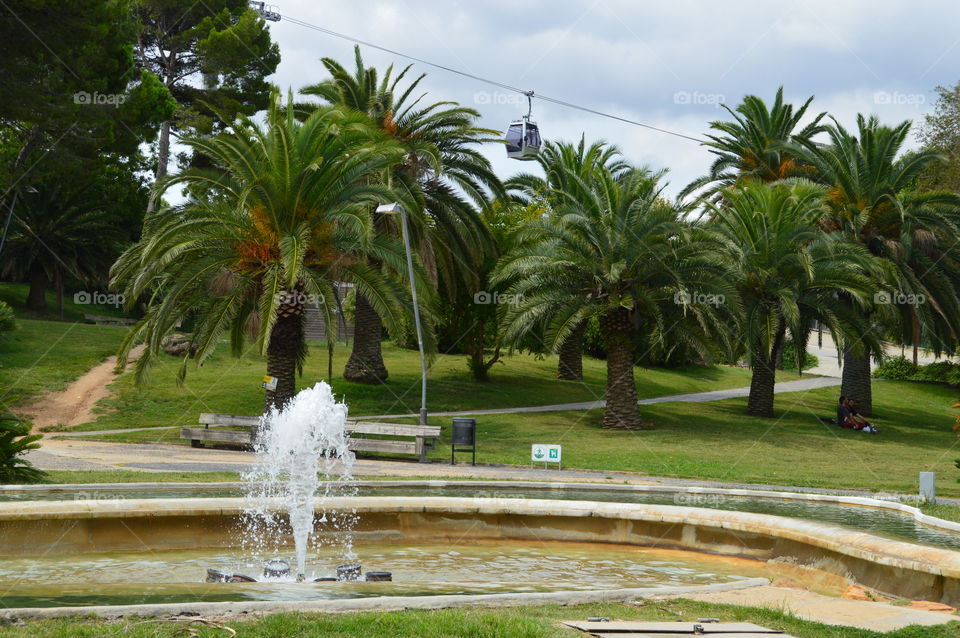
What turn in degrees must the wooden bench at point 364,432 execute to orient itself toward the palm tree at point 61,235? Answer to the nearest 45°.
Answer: approximately 90° to its right

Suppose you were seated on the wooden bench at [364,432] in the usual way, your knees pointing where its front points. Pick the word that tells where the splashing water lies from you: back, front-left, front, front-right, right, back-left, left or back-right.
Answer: front-left

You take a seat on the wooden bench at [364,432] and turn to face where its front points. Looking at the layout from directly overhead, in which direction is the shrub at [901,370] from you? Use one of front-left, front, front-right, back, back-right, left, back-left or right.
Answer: back

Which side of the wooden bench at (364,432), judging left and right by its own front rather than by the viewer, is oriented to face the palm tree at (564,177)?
back

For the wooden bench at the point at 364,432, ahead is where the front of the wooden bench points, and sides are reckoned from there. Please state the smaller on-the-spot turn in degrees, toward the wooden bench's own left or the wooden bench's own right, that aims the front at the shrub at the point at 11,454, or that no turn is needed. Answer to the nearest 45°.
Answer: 0° — it already faces it

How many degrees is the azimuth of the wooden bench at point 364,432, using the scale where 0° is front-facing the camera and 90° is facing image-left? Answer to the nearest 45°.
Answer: approximately 45°

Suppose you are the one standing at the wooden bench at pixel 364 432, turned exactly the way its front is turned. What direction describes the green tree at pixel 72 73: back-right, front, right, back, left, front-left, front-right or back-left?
right

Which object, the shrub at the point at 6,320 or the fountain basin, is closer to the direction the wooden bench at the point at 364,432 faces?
the fountain basin
